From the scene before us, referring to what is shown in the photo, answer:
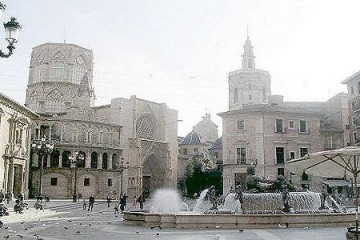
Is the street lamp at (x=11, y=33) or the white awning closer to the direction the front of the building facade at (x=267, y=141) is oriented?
the street lamp

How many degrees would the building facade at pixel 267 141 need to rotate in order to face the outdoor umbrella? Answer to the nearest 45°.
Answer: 0° — it already faces it

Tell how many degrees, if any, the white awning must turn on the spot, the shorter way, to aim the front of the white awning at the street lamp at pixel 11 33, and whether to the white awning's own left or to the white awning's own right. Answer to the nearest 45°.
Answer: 0° — it already faces it

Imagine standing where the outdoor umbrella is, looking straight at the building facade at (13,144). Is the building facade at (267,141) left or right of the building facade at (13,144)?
right

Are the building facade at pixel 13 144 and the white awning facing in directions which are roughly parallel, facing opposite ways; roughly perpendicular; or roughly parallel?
roughly perpendicular

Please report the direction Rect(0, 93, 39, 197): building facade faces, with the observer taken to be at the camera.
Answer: facing the viewer and to the right of the viewer

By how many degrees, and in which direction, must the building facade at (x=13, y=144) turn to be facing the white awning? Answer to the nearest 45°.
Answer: approximately 45° to its left

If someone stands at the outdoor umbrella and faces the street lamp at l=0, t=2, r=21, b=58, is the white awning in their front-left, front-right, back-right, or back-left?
back-right

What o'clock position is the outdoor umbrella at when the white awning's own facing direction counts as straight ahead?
The outdoor umbrella is roughly at 12 o'clock from the white awning.

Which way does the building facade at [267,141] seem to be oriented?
toward the camera

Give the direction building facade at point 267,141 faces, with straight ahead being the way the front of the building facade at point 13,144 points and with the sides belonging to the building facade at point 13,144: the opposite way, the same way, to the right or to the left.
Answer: to the right

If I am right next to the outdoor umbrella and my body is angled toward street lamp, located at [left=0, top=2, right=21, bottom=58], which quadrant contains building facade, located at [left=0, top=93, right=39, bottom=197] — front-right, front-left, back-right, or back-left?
front-right

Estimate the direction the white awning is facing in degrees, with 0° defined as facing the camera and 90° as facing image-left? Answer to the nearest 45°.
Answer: approximately 0°

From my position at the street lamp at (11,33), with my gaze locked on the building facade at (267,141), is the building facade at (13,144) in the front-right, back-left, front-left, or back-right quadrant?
front-left

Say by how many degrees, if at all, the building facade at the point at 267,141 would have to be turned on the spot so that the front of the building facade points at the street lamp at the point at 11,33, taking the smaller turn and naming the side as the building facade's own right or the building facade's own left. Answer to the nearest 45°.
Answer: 0° — it already faces it

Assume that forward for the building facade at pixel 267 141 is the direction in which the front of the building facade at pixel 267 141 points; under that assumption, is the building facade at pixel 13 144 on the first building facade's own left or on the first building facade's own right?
on the first building facade's own right
